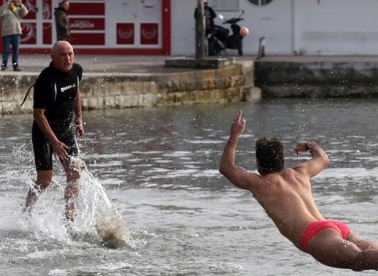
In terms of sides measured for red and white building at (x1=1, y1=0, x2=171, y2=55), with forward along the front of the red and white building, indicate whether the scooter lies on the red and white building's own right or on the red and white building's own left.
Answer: on the red and white building's own left

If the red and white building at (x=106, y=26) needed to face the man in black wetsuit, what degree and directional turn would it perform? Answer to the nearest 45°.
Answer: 0° — it already faces them

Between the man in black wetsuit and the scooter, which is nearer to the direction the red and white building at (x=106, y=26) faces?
the man in black wetsuit

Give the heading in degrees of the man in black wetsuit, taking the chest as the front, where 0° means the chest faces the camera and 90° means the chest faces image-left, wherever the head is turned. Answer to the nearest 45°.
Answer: approximately 315°

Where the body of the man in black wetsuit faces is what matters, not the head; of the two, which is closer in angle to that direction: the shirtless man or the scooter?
the shirtless man

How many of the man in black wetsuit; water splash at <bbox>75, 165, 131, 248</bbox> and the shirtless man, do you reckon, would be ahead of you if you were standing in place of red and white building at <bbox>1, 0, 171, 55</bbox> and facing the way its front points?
3

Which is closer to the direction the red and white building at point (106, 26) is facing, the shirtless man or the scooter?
the shirtless man

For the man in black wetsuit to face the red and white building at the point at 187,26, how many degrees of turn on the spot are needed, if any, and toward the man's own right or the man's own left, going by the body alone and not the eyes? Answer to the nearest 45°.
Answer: approximately 135° to the man's own left

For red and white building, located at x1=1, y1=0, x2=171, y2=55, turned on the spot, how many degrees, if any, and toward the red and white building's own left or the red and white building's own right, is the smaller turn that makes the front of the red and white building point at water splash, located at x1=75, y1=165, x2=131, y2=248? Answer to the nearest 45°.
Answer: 0° — it already faces it
